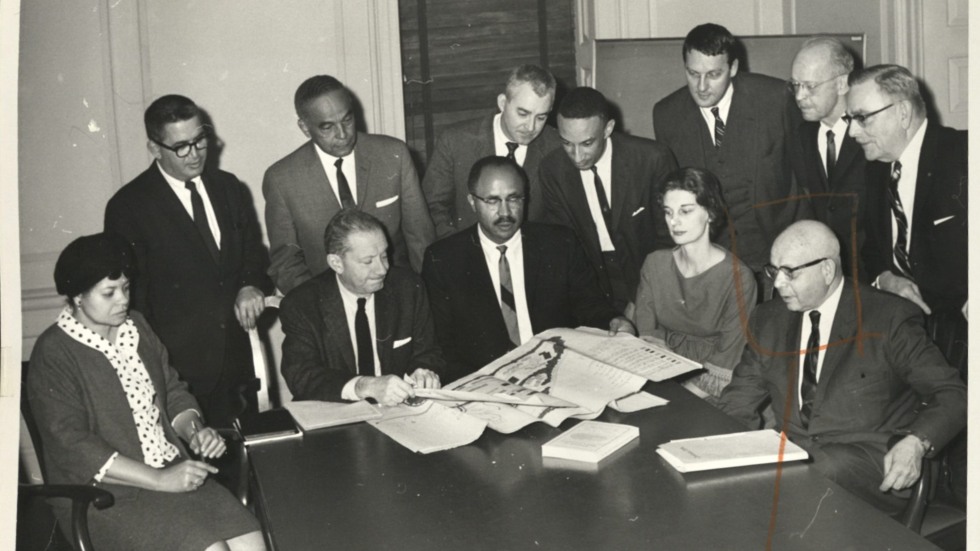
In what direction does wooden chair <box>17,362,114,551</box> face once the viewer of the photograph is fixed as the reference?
facing to the right of the viewer

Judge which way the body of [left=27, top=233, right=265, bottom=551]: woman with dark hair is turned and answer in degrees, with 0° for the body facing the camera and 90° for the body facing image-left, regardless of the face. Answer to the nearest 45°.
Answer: approximately 315°

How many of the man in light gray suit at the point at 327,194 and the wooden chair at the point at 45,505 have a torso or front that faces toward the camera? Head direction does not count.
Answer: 1

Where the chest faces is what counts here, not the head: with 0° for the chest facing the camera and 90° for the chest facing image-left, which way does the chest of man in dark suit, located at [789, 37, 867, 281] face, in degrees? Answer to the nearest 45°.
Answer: approximately 45°

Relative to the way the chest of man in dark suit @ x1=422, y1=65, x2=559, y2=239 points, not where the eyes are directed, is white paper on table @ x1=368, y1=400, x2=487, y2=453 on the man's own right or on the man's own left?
on the man's own right
